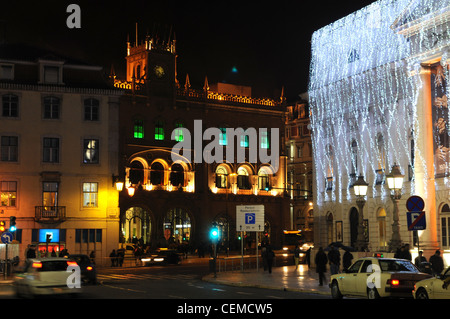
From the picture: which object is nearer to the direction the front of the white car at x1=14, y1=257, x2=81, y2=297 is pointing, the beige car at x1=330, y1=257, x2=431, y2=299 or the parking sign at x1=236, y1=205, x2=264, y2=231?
the parking sign

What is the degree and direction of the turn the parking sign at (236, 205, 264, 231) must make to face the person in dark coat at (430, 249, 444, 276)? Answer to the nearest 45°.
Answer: approximately 45° to its left

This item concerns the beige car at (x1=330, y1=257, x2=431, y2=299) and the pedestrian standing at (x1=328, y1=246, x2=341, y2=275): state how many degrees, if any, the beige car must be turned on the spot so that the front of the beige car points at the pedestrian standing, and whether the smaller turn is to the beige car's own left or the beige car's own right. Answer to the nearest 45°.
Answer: approximately 45° to the beige car's own right

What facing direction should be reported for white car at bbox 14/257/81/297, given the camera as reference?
facing away from the viewer and to the left of the viewer

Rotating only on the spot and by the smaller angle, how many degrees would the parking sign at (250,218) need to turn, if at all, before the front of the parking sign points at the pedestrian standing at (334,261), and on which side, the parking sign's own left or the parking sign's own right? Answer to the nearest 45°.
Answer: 0° — it already faces them

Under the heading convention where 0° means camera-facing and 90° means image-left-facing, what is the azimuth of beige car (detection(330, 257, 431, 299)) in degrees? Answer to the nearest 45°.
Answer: approximately 135°

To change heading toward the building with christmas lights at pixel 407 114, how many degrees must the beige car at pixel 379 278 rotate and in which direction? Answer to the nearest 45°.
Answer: approximately 45° to its right

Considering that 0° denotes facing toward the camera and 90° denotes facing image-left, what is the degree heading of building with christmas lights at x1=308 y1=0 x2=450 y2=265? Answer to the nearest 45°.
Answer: approximately 45°

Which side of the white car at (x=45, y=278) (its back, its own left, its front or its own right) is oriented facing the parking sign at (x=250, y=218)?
right
